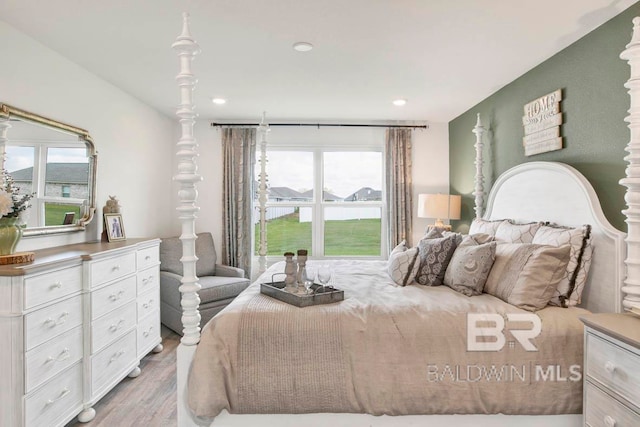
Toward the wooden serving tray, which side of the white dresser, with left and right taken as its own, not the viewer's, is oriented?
front

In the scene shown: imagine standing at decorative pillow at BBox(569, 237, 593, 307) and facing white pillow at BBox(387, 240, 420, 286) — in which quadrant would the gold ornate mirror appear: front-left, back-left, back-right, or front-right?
front-left

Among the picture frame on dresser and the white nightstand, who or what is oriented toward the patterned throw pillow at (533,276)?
the picture frame on dresser

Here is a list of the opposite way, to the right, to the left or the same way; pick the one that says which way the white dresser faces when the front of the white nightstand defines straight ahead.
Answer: the opposite way

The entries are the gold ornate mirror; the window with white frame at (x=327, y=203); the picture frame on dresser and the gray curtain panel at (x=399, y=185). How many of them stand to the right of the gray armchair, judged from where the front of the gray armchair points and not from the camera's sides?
2

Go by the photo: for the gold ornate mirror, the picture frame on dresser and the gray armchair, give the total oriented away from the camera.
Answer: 0

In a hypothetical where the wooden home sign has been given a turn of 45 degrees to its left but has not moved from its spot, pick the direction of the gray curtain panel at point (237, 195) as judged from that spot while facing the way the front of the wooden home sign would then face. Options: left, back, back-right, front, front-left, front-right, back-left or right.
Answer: right

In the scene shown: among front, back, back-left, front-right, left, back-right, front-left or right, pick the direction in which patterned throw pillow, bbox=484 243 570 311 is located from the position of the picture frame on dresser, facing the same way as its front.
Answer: front

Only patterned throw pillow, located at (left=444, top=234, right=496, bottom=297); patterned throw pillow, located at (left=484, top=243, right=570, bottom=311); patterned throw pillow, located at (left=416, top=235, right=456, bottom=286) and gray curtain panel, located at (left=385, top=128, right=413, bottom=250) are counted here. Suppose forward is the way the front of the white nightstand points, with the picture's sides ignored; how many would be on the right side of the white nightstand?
4

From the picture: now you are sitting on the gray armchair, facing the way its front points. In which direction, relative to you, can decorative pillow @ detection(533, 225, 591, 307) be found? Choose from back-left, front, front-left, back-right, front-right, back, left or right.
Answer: front

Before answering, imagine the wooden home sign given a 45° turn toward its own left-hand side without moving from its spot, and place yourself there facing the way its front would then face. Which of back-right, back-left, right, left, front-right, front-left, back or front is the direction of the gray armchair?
right

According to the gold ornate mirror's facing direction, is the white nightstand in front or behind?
in front

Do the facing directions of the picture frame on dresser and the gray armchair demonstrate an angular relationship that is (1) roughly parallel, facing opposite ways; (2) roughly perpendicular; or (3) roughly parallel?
roughly parallel

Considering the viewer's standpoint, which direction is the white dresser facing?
facing the viewer and to the right of the viewer

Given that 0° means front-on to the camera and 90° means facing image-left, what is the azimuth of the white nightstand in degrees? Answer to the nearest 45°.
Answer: approximately 45°

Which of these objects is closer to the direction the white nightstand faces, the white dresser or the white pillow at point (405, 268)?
the white dresser

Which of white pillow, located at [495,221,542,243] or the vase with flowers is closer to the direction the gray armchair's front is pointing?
the white pillow

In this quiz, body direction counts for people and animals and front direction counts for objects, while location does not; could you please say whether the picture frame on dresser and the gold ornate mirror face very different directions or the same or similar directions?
same or similar directions

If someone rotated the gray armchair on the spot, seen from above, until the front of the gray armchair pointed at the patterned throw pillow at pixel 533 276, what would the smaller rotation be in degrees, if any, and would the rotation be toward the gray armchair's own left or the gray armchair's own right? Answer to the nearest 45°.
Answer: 0° — it already faces it

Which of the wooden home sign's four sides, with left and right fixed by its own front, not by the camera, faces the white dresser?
front
